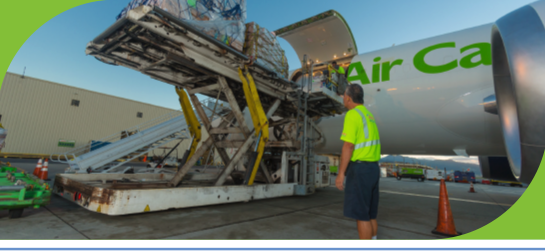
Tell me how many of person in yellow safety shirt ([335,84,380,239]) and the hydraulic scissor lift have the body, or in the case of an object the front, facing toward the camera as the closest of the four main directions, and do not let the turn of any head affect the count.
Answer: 0

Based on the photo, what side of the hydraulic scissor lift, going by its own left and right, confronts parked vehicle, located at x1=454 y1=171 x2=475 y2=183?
front

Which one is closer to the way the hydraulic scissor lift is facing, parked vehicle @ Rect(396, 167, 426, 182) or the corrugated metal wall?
the parked vehicle

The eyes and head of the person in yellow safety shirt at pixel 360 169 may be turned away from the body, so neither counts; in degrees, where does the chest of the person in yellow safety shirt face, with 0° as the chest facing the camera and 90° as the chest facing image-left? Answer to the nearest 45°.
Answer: approximately 135°

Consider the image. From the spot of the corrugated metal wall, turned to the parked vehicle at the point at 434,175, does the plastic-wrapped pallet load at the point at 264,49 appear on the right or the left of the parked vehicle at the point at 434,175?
right

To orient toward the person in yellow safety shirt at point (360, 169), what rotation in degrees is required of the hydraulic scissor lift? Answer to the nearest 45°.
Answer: approximately 90° to its right

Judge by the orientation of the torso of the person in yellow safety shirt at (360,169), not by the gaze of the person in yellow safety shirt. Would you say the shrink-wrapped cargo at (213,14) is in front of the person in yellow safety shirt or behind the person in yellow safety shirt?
in front

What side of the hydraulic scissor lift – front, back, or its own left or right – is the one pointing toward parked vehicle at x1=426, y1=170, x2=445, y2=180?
front

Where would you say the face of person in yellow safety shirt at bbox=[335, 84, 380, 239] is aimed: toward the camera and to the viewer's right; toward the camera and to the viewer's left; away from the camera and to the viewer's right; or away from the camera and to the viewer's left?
away from the camera and to the viewer's left

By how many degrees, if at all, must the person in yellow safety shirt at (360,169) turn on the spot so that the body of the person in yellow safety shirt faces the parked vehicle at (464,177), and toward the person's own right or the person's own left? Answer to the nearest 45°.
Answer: approximately 45° to the person's own right

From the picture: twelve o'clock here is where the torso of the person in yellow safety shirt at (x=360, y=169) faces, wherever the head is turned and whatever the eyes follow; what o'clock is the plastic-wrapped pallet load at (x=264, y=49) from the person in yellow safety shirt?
The plastic-wrapped pallet load is roughly at 12 o'clock from the person in yellow safety shirt.

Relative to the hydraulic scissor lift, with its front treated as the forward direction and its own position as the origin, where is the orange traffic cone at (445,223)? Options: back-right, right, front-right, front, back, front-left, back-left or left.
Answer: right

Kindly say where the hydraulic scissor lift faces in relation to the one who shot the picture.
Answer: facing away from the viewer and to the right of the viewer
